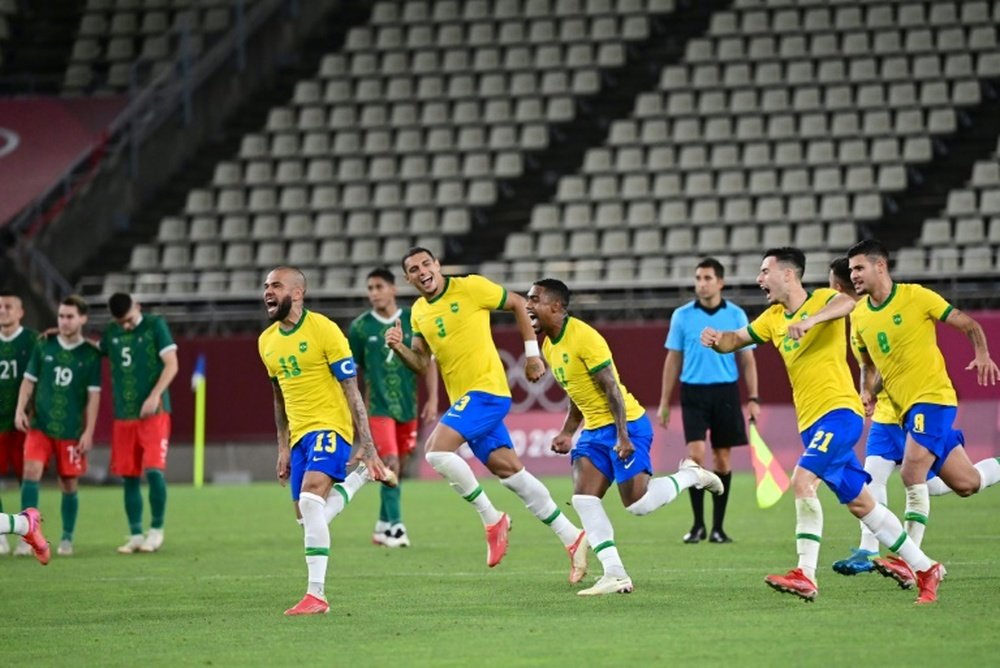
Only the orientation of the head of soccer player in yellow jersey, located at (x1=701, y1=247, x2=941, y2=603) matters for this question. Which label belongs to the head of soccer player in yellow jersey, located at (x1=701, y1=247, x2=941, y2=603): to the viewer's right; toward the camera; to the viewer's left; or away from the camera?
to the viewer's left

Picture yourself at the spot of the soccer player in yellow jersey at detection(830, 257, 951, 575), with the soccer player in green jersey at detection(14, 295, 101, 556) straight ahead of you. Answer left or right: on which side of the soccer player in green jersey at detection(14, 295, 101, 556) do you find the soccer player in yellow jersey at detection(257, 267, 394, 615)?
left

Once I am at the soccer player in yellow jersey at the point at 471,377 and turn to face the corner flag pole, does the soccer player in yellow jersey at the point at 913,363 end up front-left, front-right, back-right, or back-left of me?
back-right

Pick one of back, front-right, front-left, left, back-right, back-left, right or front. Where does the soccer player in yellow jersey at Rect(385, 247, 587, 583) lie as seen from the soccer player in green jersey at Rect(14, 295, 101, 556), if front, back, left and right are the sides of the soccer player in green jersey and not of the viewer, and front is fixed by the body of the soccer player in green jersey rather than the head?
front-left

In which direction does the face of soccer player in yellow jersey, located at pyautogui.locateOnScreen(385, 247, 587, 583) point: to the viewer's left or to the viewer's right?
to the viewer's left

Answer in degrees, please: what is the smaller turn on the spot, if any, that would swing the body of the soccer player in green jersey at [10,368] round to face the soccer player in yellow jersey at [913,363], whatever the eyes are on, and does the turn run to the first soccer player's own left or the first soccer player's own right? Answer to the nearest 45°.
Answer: approximately 45° to the first soccer player's own left

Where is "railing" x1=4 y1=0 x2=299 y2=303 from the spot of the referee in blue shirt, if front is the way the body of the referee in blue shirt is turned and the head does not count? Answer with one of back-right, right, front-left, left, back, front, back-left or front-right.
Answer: back-right

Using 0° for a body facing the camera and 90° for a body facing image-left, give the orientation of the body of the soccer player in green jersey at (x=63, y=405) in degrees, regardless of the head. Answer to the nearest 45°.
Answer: approximately 0°

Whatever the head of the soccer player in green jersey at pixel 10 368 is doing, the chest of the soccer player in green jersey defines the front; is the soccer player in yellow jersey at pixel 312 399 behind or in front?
in front

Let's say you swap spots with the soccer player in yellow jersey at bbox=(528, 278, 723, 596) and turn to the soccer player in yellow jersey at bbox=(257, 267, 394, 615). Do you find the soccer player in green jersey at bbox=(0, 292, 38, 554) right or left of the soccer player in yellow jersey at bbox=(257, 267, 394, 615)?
right
